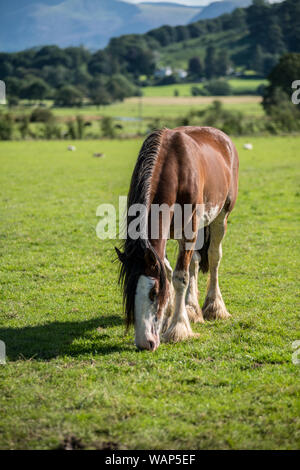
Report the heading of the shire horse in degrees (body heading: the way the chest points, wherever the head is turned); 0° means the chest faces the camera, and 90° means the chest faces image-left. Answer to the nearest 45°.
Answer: approximately 45°
